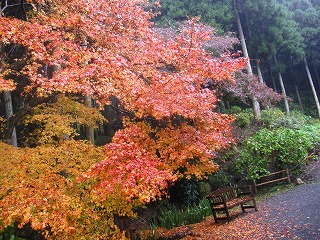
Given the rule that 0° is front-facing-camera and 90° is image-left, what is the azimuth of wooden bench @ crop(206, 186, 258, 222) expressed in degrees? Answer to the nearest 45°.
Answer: approximately 315°

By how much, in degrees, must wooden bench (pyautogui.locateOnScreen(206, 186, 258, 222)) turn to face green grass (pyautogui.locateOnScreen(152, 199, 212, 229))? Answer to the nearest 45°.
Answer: approximately 180°

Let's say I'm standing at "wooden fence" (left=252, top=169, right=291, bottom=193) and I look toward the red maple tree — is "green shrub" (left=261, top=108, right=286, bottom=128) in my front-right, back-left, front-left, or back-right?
back-right
